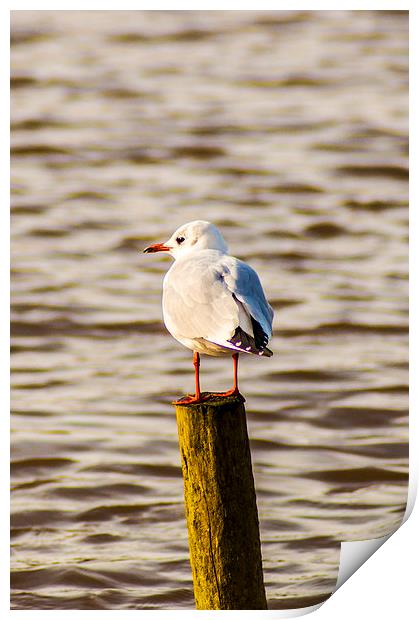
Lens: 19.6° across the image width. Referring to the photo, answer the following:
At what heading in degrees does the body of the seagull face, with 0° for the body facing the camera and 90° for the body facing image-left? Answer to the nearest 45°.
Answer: approximately 135°
